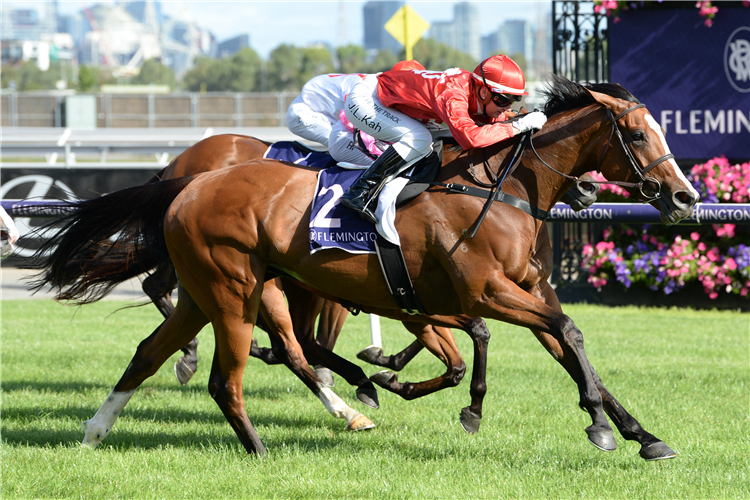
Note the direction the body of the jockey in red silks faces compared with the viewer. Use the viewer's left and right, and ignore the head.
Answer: facing to the right of the viewer

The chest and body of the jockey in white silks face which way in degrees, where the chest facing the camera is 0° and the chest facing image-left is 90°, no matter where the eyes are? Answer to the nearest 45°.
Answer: approximately 270°

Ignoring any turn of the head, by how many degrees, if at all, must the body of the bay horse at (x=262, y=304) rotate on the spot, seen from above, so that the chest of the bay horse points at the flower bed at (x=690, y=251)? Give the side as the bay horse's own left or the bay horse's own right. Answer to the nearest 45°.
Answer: approximately 45° to the bay horse's own left

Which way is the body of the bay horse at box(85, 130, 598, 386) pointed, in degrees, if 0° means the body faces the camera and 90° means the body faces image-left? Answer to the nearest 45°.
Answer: approximately 270°
